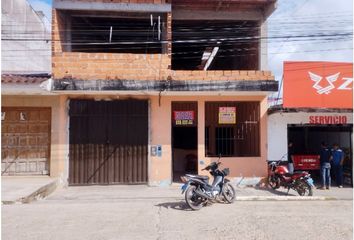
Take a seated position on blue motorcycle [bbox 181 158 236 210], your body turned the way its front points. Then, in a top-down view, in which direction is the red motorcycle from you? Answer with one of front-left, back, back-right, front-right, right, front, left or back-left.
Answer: front

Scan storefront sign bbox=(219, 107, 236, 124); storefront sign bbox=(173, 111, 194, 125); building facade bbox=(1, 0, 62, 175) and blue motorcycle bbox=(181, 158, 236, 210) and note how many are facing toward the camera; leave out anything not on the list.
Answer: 3

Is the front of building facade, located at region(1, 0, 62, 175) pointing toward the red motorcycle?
no

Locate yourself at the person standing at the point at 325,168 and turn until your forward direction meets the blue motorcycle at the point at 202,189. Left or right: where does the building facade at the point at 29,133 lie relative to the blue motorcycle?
right

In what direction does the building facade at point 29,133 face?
toward the camera

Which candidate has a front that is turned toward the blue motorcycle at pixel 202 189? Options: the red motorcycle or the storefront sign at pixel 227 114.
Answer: the storefront sign

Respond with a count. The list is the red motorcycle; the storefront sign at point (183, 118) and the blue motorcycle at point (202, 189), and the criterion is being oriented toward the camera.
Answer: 1

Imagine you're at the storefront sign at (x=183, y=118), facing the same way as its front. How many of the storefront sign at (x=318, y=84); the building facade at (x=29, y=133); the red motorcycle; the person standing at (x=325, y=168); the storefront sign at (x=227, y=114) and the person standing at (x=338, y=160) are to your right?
1

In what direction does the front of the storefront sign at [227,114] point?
toward the camera

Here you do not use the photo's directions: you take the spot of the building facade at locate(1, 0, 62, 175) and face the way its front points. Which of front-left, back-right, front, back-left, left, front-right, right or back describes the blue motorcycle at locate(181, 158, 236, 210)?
front-left

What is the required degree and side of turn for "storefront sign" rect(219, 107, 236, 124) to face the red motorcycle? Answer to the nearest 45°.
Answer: approximately 45° to its left

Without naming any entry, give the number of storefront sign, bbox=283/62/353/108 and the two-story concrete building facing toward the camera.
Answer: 2

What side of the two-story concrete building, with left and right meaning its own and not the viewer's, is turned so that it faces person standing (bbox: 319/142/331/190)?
left
